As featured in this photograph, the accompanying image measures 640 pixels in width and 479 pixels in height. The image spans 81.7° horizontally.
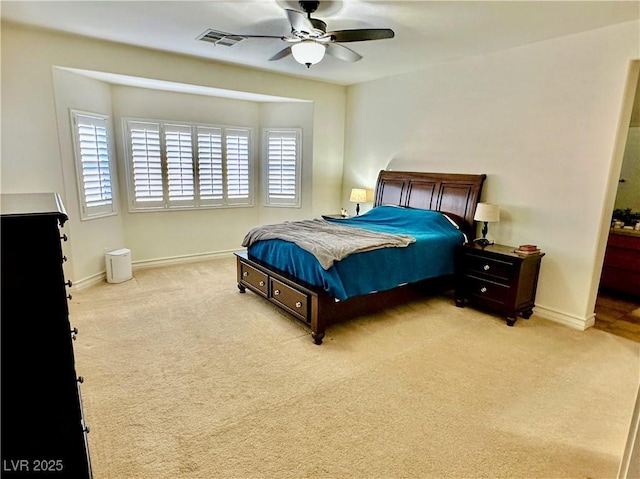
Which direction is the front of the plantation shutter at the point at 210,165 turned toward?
toward the camera

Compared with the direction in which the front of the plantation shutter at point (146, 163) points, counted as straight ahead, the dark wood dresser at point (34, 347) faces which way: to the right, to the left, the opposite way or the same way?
to the left

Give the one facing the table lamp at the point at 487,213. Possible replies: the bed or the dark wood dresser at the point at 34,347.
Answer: the dark wood dresser

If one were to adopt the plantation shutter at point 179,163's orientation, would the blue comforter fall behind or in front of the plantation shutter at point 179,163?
in front

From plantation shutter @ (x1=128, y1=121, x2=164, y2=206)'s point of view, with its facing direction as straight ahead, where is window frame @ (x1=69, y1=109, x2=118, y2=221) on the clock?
The window frame is roughly at 2 o'clock from the plantation shutter.

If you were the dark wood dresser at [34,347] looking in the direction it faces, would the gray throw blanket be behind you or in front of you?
in front

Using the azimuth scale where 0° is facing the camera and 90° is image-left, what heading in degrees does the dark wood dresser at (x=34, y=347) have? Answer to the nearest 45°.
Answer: approximately 270°

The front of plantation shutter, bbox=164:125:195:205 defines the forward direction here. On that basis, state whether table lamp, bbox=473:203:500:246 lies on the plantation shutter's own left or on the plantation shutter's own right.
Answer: on the plantation shutter's own left

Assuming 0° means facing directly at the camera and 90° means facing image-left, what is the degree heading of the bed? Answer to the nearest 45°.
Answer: approximately 45°

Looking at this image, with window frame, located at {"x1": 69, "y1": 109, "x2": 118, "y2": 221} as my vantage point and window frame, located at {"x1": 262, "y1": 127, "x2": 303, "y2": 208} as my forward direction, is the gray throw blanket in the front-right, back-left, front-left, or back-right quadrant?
front-right

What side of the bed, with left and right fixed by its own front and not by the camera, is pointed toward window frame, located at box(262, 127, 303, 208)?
right

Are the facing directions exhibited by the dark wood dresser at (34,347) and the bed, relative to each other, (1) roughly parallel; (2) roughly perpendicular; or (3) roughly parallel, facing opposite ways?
roughly parallel, facing opposite ways

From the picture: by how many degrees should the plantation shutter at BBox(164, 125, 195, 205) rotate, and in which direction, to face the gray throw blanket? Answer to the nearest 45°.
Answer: approximately 45° to its left

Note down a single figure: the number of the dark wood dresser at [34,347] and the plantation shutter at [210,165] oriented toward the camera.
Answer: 1

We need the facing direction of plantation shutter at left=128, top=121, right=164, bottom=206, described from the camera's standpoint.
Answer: facing the viewer

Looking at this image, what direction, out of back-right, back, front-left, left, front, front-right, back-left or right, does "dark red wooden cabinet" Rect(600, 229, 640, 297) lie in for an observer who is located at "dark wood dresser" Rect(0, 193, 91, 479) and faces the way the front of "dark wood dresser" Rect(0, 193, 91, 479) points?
front

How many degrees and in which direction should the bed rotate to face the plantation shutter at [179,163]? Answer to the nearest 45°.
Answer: approximately 90° to its right
